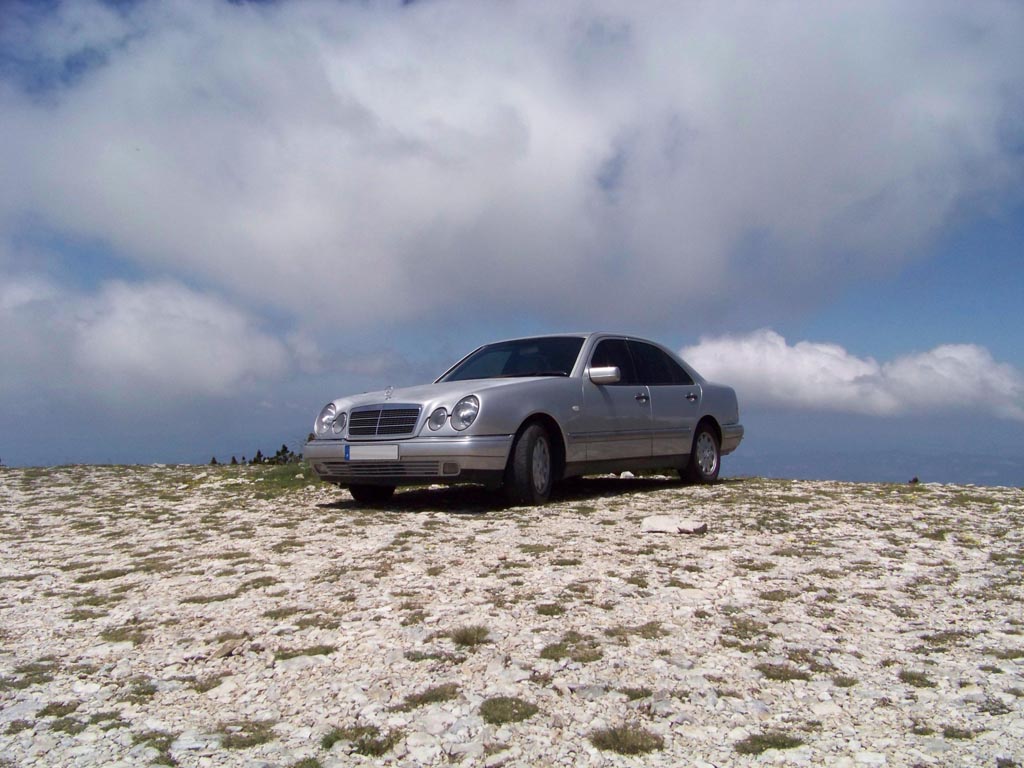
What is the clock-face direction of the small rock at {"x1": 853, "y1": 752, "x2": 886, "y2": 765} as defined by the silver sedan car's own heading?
The small rock is roughly at 10 o'clock from the silver sedan car.

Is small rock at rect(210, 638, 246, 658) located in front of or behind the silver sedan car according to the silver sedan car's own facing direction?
in front

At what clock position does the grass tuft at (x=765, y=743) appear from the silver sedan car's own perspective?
The grass tuft is roughly at 10 o'clock from the silver sedan car.

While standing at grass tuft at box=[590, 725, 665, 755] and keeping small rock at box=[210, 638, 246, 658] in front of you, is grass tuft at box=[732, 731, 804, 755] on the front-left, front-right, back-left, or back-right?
back-right

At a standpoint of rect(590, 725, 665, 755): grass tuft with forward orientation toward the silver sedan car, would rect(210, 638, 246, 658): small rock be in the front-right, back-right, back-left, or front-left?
front-left

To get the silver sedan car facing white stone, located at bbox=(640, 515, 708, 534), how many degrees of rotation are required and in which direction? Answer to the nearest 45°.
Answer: approximately 90° to its left

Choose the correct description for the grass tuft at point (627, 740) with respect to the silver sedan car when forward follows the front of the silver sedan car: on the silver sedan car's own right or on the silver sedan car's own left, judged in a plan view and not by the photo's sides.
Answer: on the silver sedan car's own left

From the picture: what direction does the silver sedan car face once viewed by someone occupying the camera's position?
facing the viewer and to the left of the viewer

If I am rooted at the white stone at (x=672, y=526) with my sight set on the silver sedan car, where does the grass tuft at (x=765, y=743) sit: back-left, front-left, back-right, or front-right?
back-left

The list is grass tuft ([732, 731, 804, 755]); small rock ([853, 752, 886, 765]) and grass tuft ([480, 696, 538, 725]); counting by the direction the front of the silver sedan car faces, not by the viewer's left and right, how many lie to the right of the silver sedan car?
0

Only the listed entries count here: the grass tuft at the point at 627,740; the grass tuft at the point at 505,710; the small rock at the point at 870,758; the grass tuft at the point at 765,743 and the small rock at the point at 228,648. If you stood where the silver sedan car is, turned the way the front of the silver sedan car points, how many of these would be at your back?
0

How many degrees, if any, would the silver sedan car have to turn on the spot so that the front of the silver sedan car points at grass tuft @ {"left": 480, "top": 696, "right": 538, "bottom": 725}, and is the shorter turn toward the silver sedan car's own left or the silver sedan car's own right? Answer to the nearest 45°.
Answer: approximately 45° to the silver sedan car's own left
